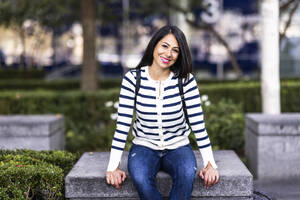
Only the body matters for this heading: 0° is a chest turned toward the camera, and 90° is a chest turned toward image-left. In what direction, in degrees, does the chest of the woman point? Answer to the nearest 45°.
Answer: approximately 0°

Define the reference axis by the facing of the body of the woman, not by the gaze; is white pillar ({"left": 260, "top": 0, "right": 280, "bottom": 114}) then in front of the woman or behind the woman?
behind

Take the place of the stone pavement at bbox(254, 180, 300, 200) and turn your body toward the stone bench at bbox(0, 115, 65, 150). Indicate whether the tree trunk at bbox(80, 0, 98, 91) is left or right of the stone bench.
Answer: right

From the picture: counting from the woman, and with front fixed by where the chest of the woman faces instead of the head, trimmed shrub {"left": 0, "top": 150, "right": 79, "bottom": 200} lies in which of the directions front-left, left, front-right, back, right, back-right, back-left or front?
right

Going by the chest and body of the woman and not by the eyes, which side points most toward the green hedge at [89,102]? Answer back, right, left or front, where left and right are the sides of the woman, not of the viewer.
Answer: back

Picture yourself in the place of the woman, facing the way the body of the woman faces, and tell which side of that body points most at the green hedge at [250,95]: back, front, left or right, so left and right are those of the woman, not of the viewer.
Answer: back

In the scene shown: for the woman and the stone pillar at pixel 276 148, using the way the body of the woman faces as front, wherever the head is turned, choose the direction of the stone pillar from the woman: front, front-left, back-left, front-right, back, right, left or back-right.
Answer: back-left
